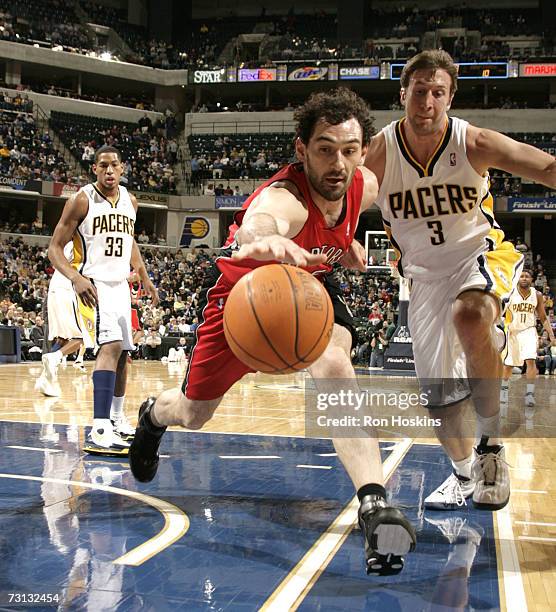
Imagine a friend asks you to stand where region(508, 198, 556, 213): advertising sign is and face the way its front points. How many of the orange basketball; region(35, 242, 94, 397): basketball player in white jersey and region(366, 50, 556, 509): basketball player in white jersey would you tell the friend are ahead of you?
3

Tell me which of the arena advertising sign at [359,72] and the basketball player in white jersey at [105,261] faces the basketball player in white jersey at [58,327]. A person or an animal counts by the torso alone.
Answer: the arena advertising sign

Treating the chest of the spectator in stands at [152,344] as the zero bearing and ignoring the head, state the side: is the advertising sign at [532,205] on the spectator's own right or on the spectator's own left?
on the spectator's own left

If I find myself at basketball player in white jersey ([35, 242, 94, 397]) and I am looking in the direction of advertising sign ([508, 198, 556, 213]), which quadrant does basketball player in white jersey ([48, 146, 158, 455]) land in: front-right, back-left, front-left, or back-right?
back-right

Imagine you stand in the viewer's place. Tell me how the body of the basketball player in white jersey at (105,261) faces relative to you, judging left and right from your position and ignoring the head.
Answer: facing the viewer and to the right of the viewer

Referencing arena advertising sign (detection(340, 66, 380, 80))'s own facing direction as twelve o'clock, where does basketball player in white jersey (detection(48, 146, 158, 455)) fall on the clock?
The basketball player in white jersey is roughly at 12 o'clock from the arena advertising sign.

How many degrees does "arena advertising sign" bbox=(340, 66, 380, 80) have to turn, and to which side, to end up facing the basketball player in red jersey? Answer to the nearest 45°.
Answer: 0° — it already faces them

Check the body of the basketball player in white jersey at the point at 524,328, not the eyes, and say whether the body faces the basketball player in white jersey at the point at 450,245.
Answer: yes

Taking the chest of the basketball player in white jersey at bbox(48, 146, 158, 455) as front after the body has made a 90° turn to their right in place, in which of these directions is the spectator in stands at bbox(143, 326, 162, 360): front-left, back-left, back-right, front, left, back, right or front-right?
back-right

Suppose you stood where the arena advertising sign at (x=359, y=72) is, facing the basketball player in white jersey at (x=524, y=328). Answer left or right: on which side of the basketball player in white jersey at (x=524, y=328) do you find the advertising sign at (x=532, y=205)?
left
